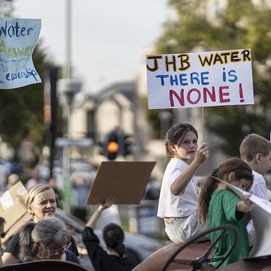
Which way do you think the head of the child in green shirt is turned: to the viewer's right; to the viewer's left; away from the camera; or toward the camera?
to the viewer's right

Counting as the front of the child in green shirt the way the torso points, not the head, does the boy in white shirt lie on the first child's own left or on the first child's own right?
on the first child's own left
